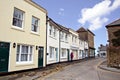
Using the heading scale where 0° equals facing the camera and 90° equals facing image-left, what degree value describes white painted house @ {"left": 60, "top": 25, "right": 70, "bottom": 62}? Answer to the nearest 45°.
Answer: approximately 315°

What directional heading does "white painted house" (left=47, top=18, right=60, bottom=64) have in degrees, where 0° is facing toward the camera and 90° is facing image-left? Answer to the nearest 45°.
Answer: approximately 315°

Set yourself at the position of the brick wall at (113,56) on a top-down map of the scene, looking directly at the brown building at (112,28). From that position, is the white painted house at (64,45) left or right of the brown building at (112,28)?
left

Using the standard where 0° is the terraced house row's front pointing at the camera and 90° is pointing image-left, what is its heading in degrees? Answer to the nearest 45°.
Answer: approximately 315°

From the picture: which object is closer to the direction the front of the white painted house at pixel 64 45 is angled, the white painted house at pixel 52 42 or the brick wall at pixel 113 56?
the brick wall

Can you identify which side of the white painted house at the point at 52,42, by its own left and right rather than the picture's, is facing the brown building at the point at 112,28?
front
